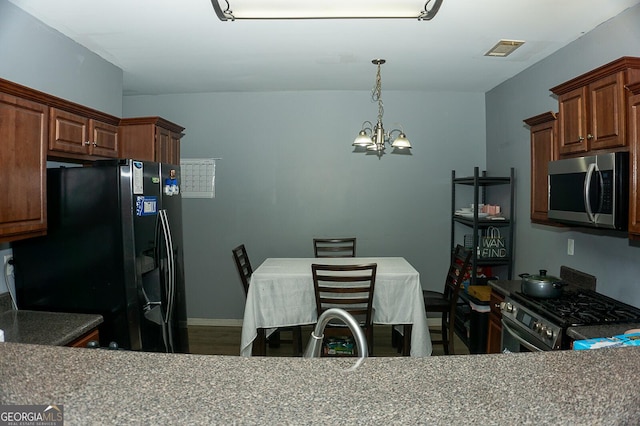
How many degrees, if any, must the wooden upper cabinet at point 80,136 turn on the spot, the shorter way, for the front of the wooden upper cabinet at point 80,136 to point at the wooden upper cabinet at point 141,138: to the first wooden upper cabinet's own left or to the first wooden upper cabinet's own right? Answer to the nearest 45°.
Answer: approximately 90° to the first wooden upper cabinet's own left

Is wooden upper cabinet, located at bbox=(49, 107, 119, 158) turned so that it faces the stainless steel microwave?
yes

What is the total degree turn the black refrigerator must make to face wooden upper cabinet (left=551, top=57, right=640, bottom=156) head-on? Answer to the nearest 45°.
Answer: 0° — it already faces it

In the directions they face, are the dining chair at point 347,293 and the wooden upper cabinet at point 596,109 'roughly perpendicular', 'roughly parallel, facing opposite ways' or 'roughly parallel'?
roughly perpendicular

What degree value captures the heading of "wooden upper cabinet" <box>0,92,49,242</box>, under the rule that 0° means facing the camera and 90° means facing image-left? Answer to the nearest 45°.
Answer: approximately 315°

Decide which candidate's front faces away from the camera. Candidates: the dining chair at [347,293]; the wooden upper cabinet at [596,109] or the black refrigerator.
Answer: the dining chair

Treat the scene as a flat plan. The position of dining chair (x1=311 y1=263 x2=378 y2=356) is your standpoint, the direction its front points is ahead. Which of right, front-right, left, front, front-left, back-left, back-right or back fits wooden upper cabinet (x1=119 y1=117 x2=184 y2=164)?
left

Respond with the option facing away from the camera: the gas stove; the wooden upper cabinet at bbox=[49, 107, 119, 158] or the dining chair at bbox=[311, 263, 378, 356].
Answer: the dining chair

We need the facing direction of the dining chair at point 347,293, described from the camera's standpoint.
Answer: facing away from the viewer

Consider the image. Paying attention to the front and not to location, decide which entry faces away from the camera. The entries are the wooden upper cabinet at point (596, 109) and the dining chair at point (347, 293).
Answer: the dining chair

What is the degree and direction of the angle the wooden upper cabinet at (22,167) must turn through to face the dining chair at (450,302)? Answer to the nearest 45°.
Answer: approximately 45° to its left

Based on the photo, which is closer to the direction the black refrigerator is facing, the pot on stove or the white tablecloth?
the pot on stove

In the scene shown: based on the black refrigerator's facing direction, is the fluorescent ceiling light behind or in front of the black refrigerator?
in front

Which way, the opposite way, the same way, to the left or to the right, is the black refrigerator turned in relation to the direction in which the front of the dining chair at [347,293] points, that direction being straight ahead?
to the right
